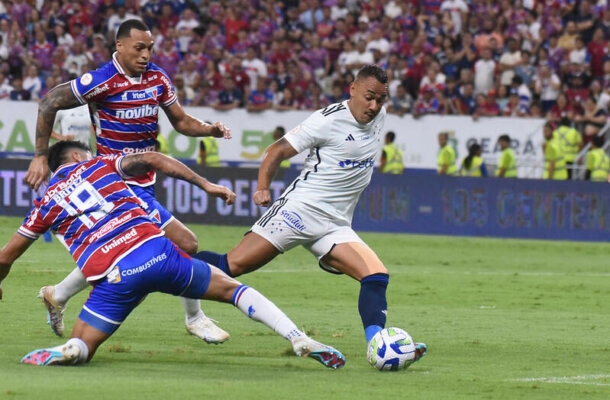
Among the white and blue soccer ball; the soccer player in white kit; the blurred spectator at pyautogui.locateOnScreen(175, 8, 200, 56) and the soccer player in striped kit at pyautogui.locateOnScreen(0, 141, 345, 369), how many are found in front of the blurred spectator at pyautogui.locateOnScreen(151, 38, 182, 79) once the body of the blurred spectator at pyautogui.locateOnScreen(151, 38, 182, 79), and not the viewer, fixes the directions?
3

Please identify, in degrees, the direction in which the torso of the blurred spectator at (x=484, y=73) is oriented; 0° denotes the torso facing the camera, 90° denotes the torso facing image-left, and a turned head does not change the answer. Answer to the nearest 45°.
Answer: approximately 0°

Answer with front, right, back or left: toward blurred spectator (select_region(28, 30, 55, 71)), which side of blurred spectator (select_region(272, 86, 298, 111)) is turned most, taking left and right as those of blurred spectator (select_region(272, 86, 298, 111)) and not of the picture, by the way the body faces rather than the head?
right

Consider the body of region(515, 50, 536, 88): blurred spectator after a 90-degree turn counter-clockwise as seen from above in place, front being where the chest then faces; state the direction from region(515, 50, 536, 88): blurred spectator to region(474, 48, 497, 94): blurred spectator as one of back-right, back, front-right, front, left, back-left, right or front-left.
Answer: back

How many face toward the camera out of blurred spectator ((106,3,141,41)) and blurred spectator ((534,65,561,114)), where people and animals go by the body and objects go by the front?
2

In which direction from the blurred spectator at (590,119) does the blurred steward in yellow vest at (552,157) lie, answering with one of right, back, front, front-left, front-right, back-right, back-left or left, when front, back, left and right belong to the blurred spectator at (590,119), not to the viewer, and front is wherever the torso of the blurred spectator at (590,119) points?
front-right

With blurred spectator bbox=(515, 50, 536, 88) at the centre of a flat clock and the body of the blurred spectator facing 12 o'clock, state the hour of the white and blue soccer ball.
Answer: The white and blue soccer ball is roughly at 12 o'clock from the blurred spectator.

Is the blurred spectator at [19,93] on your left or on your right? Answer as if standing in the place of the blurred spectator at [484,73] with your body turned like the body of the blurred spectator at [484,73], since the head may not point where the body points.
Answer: on your right
